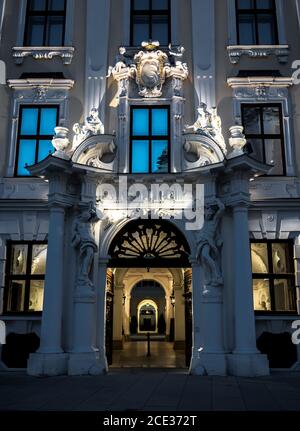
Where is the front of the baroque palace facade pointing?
toward the camera
